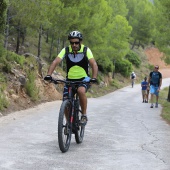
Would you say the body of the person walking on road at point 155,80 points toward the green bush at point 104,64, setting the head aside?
no

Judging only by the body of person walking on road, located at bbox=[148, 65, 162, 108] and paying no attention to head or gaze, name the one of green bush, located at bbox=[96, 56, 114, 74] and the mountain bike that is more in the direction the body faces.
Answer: the mountain bike

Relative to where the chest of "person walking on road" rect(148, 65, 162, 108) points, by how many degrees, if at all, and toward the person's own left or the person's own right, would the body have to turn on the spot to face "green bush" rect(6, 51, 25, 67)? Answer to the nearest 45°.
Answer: approximately 90° to the person's own right

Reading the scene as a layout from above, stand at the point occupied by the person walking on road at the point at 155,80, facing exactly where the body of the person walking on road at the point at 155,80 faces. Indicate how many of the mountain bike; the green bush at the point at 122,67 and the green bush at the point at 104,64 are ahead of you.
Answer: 1

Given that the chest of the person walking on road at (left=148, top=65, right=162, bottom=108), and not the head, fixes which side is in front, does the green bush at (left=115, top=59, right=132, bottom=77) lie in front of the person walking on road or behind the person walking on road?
behind

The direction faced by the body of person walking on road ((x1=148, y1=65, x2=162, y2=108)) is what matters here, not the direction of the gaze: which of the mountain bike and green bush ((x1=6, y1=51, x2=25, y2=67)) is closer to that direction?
the mountain bike

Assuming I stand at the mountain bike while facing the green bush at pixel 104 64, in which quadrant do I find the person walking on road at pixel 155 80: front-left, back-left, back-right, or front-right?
front-right

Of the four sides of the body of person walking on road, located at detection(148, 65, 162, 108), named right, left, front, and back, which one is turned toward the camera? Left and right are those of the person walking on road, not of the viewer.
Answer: front

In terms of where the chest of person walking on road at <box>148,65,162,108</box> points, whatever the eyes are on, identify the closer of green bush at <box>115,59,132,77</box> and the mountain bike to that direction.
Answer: the mountain bike

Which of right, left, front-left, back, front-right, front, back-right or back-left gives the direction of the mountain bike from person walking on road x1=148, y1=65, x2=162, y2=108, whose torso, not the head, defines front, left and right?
front
